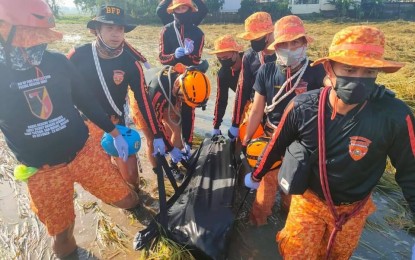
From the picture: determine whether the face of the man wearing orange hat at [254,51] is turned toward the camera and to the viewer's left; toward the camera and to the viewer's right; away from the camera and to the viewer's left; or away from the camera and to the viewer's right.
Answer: toward the camera and to the viewer's left

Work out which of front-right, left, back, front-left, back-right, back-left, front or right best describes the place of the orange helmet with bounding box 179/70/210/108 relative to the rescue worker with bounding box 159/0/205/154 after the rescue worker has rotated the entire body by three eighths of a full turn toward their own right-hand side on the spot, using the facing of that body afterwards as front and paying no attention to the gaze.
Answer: back-left

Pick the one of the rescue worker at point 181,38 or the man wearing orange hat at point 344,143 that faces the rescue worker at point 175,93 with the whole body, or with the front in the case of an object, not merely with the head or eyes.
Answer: the rescue worker at point 181,38

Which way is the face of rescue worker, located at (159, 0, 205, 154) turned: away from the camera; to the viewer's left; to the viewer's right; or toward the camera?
toward the camera

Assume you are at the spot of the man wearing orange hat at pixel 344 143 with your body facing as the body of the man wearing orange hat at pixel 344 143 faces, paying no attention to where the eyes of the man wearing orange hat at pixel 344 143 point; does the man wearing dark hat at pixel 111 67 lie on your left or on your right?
on your right

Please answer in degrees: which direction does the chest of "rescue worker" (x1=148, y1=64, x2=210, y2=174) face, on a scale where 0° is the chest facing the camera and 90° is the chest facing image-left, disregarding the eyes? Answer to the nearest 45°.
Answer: approximately 315°

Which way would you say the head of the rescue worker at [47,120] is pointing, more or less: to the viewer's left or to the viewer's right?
to the viewer's right

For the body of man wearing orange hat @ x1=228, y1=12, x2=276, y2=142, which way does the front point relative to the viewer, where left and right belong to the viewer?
facing the viewer and to the left of the viewer

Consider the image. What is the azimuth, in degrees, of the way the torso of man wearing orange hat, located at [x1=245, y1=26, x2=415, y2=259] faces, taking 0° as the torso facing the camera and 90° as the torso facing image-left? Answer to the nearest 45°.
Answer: approximately 0°

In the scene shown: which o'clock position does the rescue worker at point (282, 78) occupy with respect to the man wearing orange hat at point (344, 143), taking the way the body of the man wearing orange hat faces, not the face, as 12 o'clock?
The rescue worker is roughly at 5 o'clock from the man wearing orange hat.

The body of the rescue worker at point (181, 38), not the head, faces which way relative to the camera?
toward the camera

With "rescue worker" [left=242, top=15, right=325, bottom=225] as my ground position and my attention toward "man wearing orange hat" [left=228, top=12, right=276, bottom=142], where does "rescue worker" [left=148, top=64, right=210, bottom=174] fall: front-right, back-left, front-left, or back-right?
front-left
